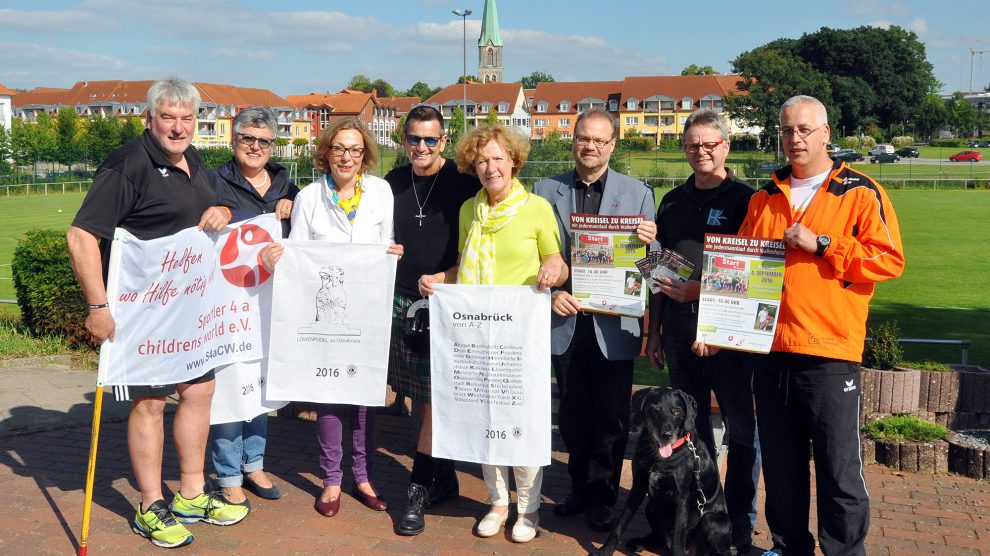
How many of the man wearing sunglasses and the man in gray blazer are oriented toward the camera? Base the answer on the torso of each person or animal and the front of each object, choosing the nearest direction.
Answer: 2

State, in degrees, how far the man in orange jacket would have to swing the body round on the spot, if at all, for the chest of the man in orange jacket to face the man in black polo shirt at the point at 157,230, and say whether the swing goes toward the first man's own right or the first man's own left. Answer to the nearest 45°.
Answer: approximately 45° to the first man's own right

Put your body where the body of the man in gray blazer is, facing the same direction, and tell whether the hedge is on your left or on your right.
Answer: on your right

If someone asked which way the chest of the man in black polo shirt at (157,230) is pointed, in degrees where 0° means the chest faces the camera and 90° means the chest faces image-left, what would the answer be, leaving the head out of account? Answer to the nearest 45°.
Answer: approximately 315°

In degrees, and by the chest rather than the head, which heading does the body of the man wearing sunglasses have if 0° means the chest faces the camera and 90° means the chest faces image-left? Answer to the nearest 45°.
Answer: approximately 0°

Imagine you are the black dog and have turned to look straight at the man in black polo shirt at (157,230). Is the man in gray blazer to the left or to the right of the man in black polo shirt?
right

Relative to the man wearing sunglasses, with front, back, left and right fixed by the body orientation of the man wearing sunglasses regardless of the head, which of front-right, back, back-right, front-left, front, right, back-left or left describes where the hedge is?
back-right

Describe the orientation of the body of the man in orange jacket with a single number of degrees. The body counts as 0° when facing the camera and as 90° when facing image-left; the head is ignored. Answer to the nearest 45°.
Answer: approximately 45°

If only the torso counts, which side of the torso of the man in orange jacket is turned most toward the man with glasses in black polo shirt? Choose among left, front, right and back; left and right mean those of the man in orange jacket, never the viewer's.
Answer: right
